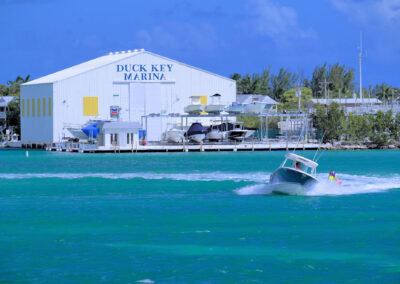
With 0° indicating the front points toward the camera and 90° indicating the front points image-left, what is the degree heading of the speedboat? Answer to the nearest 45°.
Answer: approximately 45°
